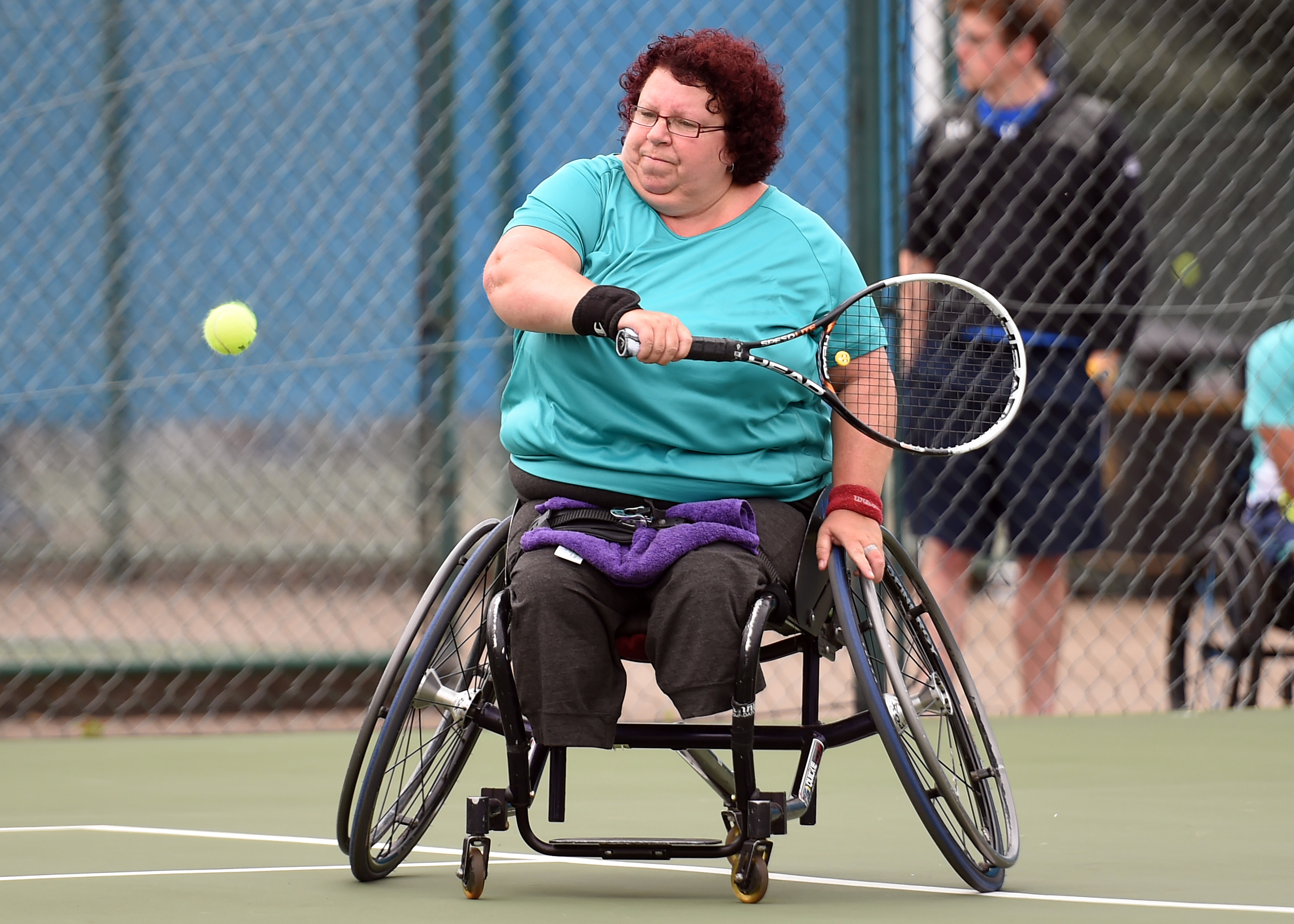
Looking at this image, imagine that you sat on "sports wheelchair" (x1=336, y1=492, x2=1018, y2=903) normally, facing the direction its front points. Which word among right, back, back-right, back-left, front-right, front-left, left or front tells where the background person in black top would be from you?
back

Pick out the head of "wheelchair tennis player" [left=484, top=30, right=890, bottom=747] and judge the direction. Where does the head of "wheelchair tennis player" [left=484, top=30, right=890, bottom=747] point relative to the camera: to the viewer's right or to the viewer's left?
to the viewer's left

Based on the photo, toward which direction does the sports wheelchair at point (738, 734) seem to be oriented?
toward the camera

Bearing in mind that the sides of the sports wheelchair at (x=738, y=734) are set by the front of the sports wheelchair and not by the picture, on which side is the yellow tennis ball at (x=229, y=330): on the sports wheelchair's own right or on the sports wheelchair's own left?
on the sports wheelchair's own right

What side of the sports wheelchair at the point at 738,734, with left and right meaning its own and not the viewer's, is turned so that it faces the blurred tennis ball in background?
back

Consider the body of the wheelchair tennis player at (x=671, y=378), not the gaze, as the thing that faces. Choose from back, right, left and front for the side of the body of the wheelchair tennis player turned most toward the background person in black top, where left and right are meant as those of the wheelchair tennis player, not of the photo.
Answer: back

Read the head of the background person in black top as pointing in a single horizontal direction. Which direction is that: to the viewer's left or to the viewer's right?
to the viewer's left

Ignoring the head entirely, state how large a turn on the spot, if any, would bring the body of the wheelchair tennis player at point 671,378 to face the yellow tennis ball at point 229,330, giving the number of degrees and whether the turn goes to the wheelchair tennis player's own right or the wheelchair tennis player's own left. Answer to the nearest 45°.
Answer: approximately 45° to the wheelchair tennis player's own right
